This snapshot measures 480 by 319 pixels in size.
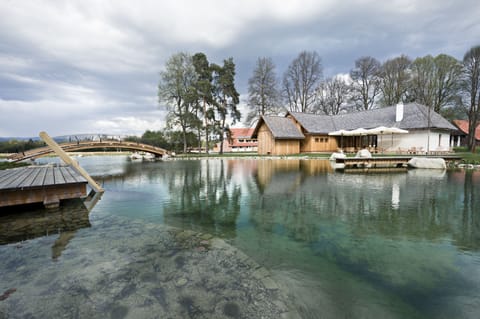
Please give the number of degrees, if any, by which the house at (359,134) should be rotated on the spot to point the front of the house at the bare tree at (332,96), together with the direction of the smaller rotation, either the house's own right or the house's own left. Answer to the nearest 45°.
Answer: approximately 180°

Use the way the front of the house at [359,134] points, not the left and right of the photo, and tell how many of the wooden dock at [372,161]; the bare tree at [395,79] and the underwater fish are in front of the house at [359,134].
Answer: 2

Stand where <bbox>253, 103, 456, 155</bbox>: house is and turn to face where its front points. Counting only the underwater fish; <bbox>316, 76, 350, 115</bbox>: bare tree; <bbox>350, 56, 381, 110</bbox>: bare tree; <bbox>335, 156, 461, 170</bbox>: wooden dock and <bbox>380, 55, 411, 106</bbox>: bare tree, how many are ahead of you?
2

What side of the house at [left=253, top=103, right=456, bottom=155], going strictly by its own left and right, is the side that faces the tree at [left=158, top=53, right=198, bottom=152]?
right

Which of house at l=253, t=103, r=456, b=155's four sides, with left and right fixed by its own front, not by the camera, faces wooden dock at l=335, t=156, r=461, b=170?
front

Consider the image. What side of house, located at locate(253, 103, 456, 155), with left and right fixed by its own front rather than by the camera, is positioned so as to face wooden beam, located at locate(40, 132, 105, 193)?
front

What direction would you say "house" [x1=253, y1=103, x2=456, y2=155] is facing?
toward the camera

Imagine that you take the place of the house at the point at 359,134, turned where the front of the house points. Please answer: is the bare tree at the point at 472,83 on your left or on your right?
on your left

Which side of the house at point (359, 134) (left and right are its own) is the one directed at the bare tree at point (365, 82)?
back

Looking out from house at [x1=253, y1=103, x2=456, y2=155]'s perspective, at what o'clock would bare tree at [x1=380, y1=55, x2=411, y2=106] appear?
The bare tree is roughly at 7 o'clock from the house.

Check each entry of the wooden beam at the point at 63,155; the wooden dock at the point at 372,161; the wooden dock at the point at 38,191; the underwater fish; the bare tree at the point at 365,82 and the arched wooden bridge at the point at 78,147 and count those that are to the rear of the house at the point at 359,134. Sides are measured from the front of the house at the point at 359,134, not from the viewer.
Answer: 1

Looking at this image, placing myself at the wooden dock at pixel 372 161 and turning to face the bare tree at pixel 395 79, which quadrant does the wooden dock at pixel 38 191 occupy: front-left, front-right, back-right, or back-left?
back-left

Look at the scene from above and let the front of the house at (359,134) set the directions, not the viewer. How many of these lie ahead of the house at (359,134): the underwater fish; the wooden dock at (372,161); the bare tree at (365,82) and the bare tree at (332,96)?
2

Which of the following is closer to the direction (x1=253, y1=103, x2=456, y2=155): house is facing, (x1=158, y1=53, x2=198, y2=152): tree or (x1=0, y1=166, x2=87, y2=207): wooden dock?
the wooden dock

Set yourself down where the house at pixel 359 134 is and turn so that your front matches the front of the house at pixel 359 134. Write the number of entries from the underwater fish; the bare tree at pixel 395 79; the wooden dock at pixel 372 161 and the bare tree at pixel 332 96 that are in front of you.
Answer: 2

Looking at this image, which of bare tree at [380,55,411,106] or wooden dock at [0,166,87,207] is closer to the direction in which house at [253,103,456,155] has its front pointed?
the wooden dock
